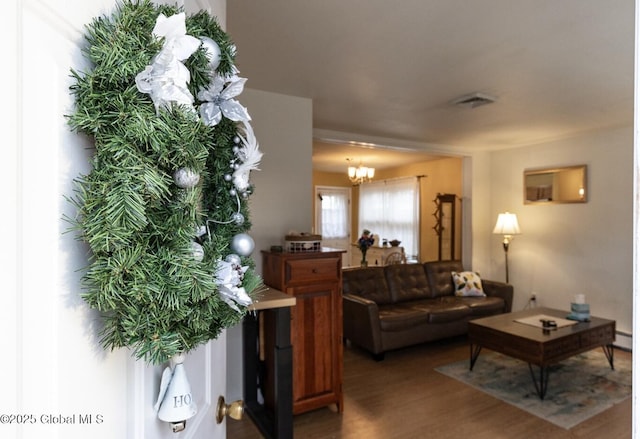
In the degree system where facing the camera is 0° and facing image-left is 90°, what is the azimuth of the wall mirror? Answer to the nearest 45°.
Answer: approximately 45°

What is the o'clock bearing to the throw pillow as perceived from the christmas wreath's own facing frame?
The throw pillow is roughly at 9 o'clock from the christmas wreath.

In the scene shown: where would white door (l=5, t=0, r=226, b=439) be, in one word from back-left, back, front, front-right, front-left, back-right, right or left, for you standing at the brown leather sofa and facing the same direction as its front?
front-right

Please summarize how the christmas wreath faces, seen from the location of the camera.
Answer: facing the viewer and to the right of the viewer

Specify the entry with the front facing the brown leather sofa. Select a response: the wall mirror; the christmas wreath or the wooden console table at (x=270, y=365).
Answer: the wall mirror

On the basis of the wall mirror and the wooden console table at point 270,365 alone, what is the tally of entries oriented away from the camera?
0

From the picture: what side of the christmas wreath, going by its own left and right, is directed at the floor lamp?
left

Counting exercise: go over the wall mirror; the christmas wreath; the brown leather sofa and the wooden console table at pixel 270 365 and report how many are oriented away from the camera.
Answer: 0

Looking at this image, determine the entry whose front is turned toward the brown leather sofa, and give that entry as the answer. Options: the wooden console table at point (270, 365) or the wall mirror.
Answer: the wall mirror

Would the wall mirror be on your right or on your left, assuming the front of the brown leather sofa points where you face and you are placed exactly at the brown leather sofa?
on your left

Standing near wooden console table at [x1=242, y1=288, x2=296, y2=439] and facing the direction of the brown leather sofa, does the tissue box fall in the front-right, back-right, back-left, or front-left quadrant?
front-right

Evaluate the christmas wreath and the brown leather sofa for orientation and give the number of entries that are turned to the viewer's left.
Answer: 0

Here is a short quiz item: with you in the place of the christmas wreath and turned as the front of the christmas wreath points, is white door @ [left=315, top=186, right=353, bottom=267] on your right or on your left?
on your left

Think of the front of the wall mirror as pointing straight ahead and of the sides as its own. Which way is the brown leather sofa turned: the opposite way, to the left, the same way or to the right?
to the left

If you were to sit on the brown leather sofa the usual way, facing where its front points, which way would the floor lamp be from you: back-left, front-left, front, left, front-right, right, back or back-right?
left
